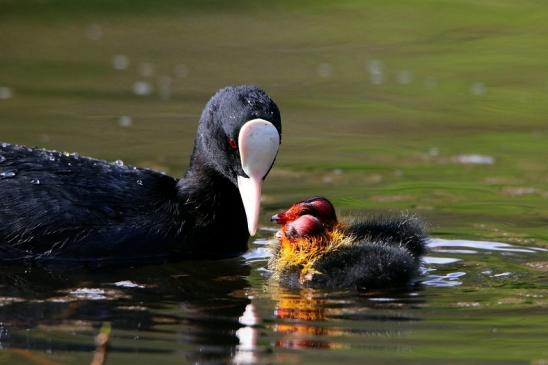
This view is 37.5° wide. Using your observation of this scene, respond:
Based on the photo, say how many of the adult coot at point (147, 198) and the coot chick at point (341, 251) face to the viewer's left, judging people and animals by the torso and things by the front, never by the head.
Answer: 1

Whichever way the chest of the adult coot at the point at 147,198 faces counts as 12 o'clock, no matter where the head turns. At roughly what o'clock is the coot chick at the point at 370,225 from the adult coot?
The coot chick is roughly at 1 o'clock from the adult coot.

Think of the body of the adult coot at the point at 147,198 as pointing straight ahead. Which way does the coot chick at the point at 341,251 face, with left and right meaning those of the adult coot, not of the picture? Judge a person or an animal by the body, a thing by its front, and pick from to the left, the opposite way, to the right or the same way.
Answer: the opposite way

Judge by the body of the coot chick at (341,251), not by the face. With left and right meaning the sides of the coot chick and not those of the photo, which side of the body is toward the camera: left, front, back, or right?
left

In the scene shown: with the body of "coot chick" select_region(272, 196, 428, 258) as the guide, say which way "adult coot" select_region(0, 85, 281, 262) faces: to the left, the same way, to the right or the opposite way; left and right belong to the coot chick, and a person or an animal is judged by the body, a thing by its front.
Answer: the opposite way

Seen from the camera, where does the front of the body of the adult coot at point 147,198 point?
to the viewer's right

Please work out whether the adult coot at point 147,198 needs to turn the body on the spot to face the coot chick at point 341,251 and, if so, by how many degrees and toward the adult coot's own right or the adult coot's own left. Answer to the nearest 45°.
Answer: approximately 45° to the adult coot's own right

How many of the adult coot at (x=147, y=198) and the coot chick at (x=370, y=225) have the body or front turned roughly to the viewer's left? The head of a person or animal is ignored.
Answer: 1

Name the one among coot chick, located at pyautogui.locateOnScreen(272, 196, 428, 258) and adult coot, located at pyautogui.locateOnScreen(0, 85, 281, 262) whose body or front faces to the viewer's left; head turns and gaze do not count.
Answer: the coot chick

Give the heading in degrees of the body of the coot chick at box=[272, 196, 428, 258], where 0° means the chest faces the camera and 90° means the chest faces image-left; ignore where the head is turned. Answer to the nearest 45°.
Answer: approximately 90°
